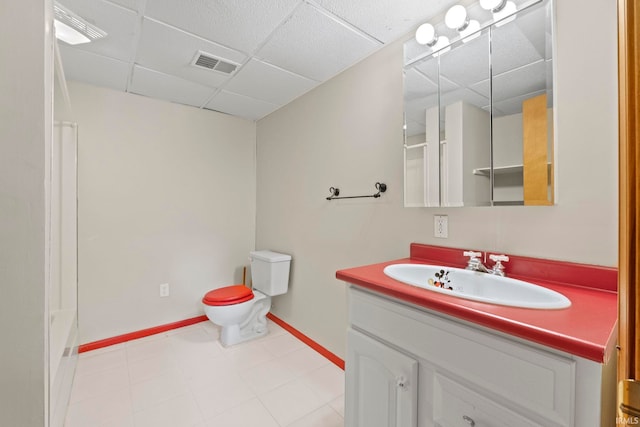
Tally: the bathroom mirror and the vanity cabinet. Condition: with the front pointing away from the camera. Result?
0

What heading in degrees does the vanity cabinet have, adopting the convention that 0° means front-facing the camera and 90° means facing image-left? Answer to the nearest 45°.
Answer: approximately 45°

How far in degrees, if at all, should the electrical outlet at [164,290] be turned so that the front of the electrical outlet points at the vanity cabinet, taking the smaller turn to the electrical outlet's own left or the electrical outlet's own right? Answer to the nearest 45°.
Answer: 0° — it already faces it

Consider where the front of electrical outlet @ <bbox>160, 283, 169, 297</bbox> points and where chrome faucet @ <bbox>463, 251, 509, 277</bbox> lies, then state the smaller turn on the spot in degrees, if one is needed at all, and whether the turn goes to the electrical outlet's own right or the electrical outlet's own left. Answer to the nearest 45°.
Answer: approximately 45° to the electrical outlet's own left

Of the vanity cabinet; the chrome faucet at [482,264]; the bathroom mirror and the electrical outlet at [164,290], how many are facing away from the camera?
0

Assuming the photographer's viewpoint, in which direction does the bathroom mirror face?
facing the viewer and to the left of the viewer

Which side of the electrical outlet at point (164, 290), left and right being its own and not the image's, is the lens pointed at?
front

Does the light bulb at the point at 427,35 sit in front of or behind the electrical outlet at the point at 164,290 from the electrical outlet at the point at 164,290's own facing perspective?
in front

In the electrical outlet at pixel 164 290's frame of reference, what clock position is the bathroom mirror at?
The bathroom mirror is roughly at 11 o'clock from the electrical outlet.

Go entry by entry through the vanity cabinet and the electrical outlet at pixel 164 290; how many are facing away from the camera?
0

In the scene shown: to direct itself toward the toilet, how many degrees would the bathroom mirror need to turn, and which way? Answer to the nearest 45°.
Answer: approximately 45° to its right

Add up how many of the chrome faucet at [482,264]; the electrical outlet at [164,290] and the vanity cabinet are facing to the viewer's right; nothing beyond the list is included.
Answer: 0
